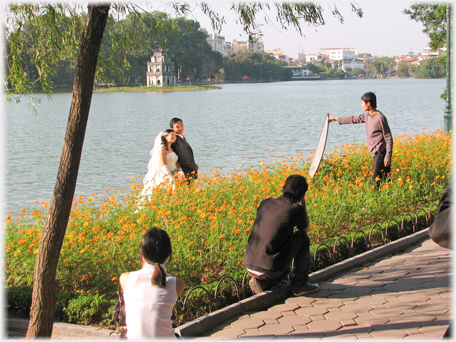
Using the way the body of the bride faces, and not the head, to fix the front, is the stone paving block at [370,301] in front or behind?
in front

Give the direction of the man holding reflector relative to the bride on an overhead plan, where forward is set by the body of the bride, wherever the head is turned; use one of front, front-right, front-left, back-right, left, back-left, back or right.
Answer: front-left

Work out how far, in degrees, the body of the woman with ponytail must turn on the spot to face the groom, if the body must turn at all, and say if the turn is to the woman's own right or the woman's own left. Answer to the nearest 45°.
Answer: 0° — they already face them

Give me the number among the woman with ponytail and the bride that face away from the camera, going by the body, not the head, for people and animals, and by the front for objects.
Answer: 1

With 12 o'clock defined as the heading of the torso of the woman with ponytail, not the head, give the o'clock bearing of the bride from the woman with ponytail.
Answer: The bride is roughly at 12 o'clock from the woman with ponytail.

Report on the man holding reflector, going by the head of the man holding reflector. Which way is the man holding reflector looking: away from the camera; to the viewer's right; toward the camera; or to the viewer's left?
to the viewer's left

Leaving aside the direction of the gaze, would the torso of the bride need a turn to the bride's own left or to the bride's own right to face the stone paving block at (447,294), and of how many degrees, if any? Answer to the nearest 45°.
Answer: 0° — they already face it

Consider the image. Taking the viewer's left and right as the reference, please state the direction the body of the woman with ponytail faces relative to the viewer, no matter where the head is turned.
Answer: facing away from the viewer

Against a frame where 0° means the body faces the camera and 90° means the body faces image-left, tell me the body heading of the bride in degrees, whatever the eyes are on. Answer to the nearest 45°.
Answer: approximately 315°

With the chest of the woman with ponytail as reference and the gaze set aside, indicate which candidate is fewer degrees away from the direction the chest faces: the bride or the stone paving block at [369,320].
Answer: the bride

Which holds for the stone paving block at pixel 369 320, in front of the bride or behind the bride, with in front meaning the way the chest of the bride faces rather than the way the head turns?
in front

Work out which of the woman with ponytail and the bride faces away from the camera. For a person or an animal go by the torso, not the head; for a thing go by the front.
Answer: the woman with ponytail

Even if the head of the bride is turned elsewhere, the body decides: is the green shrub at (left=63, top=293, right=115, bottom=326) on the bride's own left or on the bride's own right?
on the bride's own right
